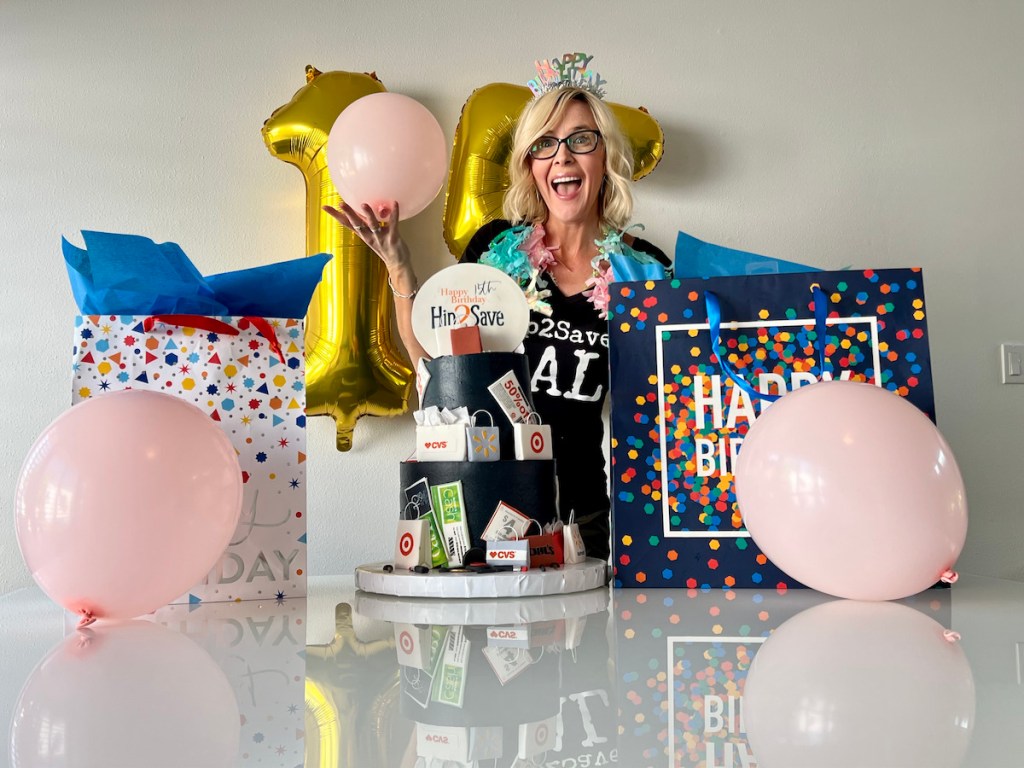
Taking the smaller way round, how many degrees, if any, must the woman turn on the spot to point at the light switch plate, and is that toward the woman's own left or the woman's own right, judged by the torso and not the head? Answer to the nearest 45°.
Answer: approximately 135° to the woman's own left

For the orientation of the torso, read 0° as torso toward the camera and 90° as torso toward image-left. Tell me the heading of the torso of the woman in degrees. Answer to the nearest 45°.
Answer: approximately 0°

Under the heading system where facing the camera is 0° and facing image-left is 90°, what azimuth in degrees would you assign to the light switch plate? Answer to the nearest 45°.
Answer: approximately 0°

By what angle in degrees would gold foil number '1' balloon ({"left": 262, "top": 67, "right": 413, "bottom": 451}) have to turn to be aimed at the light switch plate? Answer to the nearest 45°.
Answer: approximately 90° to its left
